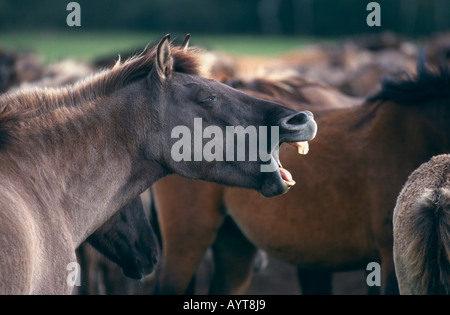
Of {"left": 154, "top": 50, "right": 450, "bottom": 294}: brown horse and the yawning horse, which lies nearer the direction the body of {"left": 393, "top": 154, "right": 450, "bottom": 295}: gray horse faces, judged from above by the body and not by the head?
the brown horse

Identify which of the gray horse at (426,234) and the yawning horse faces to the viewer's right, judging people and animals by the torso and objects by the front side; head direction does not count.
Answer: the yawning horse

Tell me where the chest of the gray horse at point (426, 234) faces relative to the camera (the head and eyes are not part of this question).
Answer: away from the camera

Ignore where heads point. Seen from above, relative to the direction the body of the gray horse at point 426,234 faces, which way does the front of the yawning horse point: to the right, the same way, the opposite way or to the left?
to the right

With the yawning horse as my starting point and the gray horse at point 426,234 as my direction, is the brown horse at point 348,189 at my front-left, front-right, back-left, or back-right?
front-left

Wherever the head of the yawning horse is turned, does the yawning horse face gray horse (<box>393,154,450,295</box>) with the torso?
yes

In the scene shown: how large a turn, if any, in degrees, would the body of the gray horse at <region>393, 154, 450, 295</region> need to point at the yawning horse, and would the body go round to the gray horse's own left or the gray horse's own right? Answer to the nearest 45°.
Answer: approximately 90° to the gray horse's own left

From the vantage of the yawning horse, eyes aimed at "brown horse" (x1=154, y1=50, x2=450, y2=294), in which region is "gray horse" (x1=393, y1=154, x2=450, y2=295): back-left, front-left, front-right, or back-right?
front-right

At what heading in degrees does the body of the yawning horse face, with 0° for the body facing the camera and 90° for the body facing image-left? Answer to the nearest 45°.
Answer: approximately 270°

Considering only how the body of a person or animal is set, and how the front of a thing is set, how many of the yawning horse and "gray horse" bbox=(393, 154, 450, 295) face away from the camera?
1
